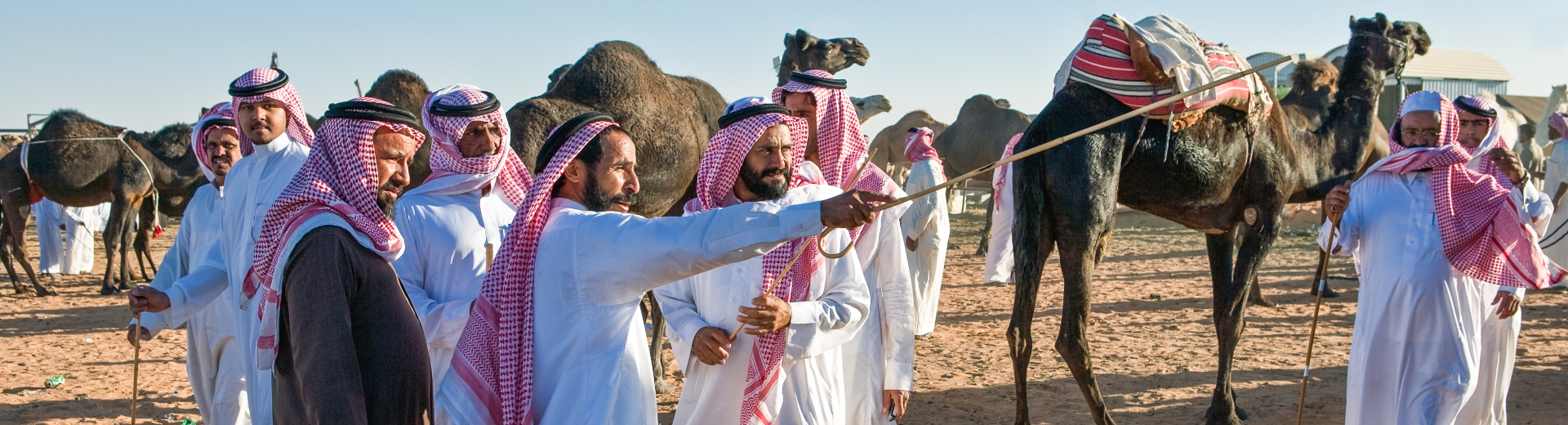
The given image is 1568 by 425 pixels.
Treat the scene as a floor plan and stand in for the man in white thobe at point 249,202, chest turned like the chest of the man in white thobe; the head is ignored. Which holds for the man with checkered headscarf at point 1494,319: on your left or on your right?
on your left

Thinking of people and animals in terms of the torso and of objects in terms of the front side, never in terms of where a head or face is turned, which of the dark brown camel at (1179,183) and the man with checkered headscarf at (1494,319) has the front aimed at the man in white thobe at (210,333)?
the man with checkered headscarf

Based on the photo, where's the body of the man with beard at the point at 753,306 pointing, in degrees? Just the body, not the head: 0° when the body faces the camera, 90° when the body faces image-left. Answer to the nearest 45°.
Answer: approximately 0°

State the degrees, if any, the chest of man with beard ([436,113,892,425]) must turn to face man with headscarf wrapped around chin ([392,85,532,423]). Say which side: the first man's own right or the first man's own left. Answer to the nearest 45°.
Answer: approximately 135° to the first man's own left

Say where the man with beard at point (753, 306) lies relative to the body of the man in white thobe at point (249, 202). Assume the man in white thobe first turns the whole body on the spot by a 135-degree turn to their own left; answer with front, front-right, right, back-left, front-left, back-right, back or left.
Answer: front-right

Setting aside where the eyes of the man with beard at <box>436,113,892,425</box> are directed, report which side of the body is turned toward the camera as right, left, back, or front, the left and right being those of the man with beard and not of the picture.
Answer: right

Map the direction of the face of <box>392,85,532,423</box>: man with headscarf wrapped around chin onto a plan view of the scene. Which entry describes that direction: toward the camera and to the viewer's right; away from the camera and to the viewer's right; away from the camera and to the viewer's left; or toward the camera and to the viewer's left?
toward the camera and to the viewer's right

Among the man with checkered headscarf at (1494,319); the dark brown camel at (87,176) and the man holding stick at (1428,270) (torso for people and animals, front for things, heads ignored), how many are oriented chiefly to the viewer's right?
1

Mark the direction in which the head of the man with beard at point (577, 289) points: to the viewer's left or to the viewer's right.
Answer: to the viewer's right

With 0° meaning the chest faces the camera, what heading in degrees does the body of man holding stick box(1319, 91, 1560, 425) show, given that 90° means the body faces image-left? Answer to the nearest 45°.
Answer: approximately 0°

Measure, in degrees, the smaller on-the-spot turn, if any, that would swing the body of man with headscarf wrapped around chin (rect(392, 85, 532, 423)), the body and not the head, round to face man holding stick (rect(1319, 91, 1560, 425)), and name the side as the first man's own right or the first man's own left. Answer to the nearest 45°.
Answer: approximately 45° to the first man's own left

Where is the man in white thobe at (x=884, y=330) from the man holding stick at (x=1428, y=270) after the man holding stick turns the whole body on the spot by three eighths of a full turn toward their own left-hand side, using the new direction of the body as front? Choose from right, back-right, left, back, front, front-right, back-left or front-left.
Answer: back
